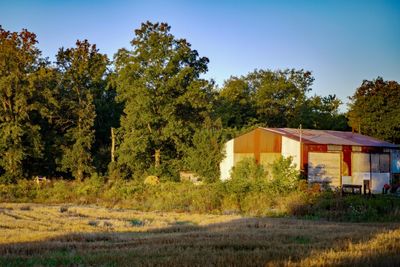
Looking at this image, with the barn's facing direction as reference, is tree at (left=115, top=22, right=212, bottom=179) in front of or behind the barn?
behind

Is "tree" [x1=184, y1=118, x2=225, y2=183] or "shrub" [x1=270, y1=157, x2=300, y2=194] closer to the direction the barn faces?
the shrub

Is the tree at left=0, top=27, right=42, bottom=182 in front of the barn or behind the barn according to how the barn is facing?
behind

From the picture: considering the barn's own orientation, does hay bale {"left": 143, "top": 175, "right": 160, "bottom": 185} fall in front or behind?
behind
